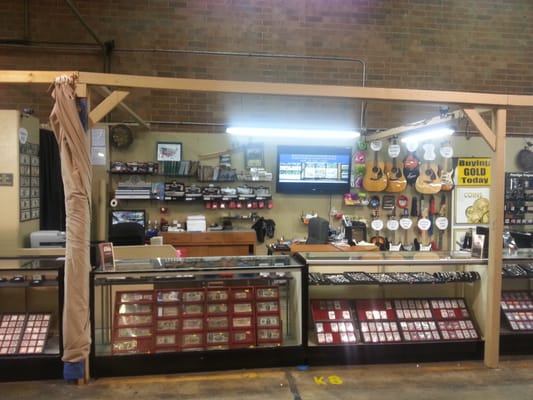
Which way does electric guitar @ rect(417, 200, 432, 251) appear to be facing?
toward the camera

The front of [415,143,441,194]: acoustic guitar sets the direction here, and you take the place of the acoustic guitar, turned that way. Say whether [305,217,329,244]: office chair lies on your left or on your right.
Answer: on your right

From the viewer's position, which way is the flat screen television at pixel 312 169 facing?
facing the viewer

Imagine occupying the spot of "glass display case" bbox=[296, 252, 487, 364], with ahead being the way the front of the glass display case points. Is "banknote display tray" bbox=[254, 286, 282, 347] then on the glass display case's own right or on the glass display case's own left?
on the glass display case's own right

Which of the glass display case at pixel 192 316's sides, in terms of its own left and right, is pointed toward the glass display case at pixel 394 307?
left

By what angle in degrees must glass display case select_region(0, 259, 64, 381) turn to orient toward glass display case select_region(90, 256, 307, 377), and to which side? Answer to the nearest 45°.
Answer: approximately 90° to its left

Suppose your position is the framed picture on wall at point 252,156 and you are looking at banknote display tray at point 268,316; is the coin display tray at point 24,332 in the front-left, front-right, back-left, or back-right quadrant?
front-right

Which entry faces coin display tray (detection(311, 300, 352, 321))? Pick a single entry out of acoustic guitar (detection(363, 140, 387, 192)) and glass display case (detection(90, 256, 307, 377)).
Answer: the acoustic guitar

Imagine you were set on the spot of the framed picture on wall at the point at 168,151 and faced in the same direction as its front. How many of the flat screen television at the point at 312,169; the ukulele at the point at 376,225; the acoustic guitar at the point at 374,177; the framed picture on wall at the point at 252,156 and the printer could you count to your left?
4

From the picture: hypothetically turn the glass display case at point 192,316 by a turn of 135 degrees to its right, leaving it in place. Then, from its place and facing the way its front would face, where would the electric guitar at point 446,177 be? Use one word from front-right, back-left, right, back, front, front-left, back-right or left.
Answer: right

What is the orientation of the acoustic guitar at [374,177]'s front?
toward the camera

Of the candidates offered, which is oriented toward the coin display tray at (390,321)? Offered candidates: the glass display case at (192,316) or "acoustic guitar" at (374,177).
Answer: the acoustic guitar

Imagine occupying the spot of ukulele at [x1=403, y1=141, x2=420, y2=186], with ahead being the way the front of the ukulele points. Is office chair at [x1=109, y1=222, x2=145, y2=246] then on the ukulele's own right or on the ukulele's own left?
on the ukulele's own right

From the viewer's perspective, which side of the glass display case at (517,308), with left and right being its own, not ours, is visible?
front

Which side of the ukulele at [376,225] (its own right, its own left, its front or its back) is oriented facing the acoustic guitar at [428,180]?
left
